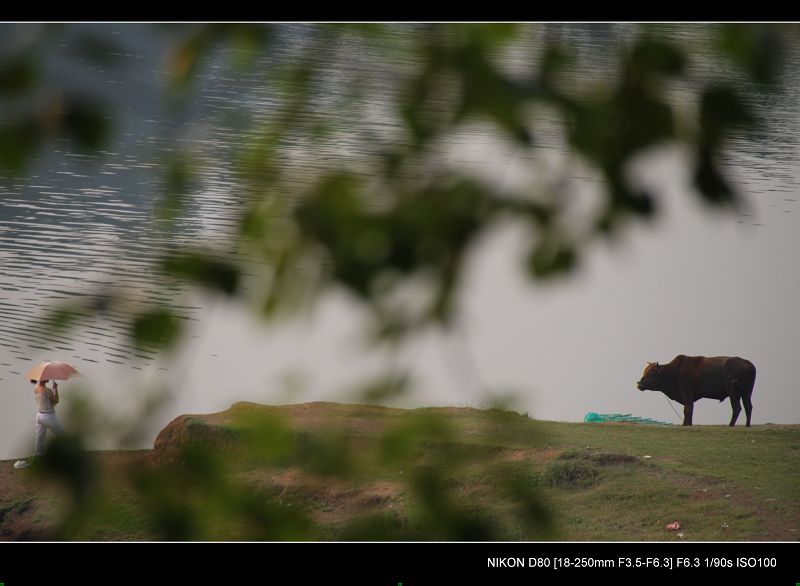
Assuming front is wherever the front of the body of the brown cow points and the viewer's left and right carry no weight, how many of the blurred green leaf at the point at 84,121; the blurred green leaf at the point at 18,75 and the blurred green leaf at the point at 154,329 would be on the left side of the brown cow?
3

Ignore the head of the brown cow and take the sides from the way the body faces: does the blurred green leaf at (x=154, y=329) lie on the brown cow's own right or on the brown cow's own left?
on the brown cow's own left

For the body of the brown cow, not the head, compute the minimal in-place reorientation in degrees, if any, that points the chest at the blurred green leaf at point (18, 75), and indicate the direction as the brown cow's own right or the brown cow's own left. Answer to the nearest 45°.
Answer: approximately 90° to the brown cow's own left

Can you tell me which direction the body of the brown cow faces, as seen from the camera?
to the viewer's left

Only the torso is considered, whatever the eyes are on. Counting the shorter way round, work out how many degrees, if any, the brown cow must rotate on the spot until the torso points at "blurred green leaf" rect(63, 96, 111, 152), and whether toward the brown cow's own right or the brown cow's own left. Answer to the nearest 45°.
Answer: approximately 90° to the brown cow's own left
